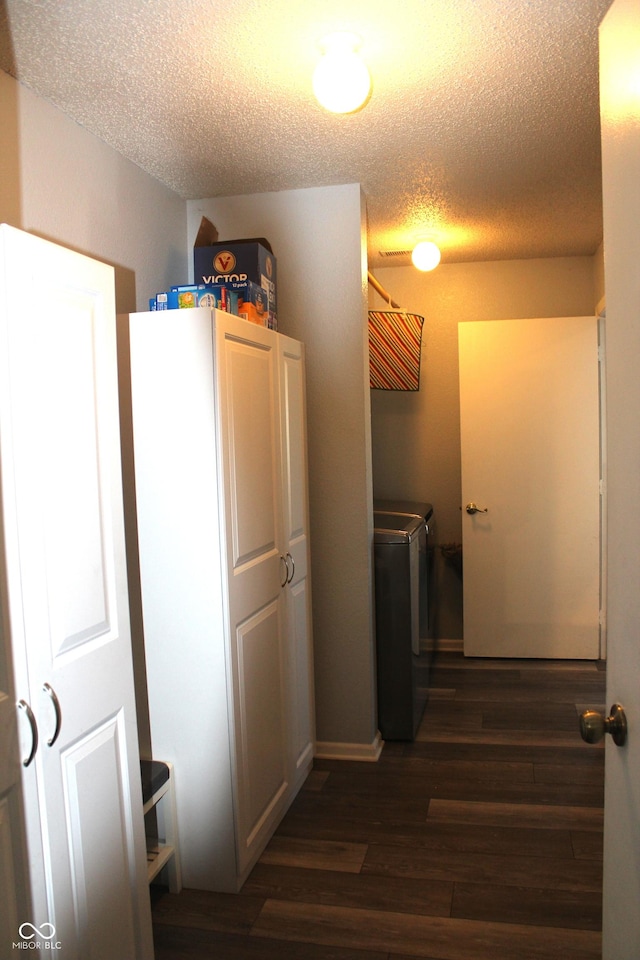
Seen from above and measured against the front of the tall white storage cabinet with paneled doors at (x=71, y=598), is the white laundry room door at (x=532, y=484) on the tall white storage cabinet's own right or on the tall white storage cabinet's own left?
on the tall white storage cabinet's own left

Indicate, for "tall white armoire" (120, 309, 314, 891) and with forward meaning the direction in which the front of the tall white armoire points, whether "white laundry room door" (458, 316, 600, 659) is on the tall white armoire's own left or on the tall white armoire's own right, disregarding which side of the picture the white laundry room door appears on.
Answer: on the tall white armoire's own left

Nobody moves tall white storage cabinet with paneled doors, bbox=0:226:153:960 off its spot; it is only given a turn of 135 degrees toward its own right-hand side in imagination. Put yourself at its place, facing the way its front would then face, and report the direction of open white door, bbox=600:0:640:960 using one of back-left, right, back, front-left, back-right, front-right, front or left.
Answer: back-left

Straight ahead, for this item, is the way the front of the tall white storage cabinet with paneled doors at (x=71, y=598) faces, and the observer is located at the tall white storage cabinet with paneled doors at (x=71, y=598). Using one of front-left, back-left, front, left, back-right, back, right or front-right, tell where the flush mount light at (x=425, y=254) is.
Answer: left

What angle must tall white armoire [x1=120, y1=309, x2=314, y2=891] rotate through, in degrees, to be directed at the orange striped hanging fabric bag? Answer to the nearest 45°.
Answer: approximately 90° to its left

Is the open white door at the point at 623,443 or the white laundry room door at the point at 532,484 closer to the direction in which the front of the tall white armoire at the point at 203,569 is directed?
the open white door

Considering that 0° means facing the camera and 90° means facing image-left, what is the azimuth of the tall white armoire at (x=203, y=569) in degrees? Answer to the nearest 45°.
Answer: approximately 315°

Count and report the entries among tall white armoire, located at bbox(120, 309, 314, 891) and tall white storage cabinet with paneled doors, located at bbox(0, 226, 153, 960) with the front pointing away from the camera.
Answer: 0

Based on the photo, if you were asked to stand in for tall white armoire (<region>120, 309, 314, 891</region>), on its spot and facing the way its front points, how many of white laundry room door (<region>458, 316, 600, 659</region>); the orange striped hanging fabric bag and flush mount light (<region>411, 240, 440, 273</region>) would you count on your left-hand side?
3

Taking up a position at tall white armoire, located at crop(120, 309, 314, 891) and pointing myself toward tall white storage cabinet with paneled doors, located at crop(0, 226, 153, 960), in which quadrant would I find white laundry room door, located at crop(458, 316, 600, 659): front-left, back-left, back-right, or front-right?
back-left

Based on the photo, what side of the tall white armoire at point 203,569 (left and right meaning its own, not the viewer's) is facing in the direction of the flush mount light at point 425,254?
left
